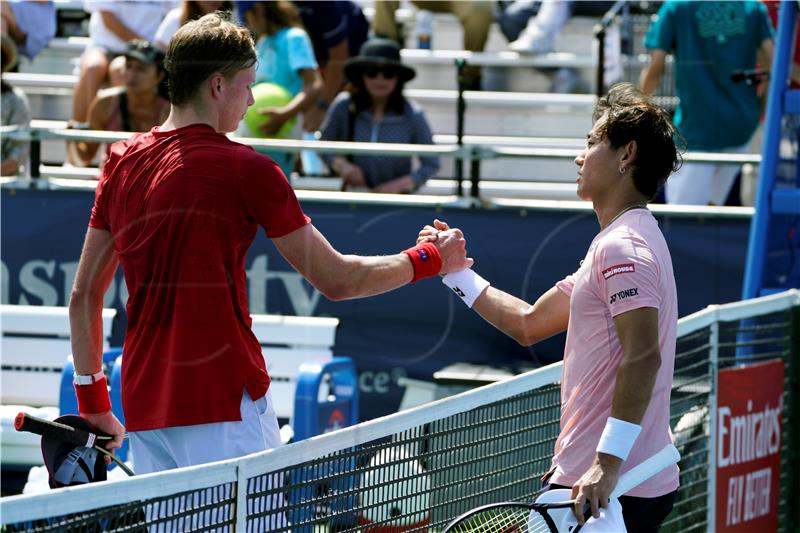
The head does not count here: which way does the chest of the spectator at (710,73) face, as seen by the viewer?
away from the camera

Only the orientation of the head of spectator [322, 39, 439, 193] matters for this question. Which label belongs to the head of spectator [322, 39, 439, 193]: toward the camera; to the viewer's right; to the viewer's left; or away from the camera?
toward the camera

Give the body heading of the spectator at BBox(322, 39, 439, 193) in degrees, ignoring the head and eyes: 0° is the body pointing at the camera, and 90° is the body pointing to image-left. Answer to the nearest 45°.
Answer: approximately 0°

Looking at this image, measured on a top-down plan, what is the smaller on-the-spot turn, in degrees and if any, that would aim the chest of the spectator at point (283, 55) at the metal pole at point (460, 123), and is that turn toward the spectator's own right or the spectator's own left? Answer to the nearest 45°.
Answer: approximately 90° to the spectator's own left

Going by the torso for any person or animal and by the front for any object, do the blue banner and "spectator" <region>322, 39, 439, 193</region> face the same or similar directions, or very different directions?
same or similar directions

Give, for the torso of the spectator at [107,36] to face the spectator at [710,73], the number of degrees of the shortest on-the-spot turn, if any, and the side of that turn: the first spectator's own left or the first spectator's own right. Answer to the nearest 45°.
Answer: approximately 45° to the first spectator's own left

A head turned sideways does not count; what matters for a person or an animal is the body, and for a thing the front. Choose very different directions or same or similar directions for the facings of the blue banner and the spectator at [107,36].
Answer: same or similar directions

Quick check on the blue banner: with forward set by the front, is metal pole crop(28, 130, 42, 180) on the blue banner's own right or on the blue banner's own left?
on the blue banner's own right

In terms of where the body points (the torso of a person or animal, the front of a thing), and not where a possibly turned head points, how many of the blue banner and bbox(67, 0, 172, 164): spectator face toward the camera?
2

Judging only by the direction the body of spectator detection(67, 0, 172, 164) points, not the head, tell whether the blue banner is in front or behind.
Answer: in front

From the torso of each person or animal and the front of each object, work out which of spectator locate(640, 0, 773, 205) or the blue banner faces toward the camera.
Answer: the blue banner

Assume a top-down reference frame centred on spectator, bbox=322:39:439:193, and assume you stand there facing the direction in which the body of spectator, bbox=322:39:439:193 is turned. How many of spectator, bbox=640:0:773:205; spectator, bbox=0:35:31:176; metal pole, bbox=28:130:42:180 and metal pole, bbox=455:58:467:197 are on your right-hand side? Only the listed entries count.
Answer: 2

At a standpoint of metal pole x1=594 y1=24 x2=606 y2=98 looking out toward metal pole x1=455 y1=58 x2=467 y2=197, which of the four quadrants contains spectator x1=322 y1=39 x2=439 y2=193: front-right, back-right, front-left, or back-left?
front-right

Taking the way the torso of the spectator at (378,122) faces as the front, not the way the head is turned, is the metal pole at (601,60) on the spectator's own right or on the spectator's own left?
on the spectator's own left

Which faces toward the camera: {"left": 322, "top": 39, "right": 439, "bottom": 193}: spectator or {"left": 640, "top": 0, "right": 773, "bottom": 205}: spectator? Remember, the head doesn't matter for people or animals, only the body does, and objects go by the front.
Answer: {"left": 322, "top": 39, "right": 439, "bottom": 193}: spectator

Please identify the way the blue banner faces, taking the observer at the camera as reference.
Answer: facing the viewer

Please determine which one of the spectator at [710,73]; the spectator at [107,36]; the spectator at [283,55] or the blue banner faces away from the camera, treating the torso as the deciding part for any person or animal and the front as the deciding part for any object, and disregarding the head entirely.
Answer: the spectator at [710,73]
